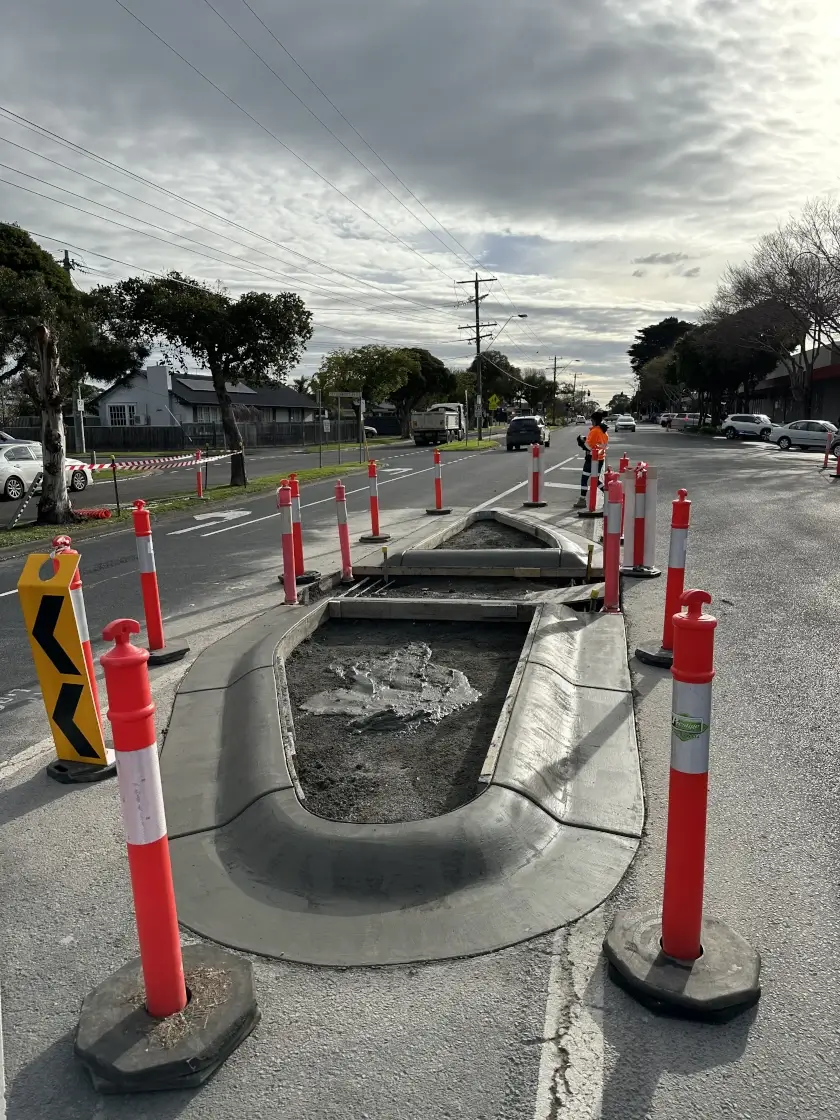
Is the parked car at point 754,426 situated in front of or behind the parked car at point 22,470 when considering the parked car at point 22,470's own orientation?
in front

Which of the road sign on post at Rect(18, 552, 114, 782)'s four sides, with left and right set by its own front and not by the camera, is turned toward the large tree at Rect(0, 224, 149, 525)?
back

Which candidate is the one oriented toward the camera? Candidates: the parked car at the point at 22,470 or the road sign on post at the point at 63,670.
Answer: the road sign on post

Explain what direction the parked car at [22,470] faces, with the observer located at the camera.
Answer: facing away from the viewer and to the right of the viewer

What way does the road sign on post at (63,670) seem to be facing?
toward the camera

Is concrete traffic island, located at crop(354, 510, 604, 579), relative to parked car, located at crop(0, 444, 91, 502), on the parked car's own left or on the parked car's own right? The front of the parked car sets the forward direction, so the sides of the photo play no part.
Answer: on the parked car's own right

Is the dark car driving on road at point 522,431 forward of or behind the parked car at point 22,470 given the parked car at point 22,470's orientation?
forward

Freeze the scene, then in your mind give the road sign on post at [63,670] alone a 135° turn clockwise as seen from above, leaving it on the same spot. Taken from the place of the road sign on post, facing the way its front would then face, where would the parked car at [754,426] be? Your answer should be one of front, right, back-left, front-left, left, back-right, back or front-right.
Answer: right

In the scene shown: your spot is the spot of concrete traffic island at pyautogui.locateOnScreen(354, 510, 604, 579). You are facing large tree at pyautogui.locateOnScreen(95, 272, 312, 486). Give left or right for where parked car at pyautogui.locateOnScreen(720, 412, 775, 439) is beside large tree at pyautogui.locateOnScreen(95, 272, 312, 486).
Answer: right

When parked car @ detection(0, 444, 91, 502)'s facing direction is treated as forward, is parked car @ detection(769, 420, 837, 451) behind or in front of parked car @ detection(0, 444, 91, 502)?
in front

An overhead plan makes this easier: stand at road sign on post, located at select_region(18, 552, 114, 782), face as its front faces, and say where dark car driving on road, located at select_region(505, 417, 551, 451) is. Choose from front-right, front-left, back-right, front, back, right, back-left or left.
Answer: back-left

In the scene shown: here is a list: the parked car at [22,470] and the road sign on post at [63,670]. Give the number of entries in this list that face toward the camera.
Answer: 1

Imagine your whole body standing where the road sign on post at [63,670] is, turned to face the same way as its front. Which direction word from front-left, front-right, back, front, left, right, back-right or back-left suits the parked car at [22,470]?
back

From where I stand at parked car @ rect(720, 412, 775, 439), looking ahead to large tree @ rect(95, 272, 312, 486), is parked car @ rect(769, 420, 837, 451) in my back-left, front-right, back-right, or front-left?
front-left
